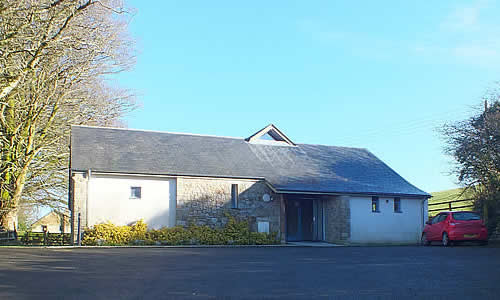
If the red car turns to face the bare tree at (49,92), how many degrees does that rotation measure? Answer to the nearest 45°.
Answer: approximately 45° to its left

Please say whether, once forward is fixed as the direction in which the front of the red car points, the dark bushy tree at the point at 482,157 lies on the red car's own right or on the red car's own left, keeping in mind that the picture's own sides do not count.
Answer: on the red car's own right

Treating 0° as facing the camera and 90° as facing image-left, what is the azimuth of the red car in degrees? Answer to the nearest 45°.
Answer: approximately 135°
